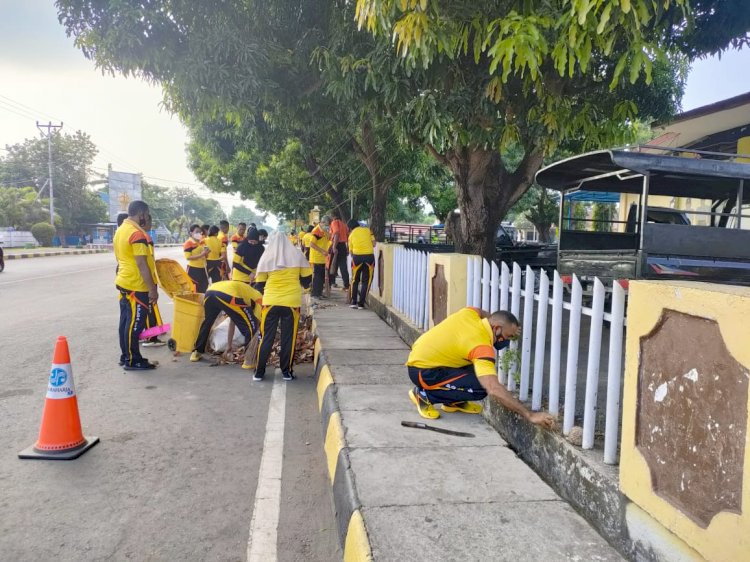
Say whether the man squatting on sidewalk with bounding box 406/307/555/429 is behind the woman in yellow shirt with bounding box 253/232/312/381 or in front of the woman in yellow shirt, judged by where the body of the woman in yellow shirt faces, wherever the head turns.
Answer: behind

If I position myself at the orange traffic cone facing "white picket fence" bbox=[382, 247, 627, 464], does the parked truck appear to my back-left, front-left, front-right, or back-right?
front-left

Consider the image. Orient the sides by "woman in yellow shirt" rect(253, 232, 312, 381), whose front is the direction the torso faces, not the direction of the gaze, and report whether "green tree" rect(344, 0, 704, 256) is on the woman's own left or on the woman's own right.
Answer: on the woman's own right

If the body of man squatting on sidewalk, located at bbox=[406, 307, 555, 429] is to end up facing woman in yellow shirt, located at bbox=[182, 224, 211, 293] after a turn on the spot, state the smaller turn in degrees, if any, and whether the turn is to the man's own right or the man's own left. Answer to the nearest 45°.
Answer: approximately 135° to the man's own left

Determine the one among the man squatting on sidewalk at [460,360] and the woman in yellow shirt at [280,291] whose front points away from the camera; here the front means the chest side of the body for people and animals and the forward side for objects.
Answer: the woman in yellow shirt

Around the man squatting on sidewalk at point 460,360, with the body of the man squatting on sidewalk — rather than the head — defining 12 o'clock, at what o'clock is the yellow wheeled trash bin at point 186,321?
The yellow wheeled trash bin is roughly at 7 o'clock from the man squatting on sidewalk.

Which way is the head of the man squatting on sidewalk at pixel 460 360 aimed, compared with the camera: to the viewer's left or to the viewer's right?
to the viewer's right

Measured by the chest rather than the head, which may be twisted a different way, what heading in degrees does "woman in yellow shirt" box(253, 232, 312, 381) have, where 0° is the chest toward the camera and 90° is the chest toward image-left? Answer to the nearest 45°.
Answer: approximately 180°

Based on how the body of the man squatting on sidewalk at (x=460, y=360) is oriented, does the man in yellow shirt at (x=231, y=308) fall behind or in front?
behind

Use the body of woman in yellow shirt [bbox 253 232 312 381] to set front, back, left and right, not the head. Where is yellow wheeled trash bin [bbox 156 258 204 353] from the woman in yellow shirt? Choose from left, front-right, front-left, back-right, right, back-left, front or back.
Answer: front-left

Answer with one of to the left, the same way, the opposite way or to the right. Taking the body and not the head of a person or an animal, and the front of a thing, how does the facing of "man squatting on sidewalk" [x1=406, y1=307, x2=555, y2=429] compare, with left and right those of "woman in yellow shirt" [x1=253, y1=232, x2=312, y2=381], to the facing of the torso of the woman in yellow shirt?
to the right

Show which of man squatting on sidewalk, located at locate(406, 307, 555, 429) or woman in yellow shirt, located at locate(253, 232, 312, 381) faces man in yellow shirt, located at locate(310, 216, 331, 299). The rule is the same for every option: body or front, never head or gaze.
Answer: the woman in yellow shirt

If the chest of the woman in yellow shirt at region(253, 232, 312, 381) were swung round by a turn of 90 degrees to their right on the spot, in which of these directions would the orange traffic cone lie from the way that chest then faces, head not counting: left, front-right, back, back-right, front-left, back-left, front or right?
back-right

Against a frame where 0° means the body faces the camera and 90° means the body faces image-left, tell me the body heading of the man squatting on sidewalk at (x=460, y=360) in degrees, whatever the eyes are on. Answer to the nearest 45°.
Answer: approximately 270°

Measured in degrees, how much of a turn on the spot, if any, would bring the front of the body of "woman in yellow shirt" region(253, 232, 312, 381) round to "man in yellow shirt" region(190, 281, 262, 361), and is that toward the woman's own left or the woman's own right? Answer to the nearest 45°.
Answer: approximately 45° to the woman's own left
